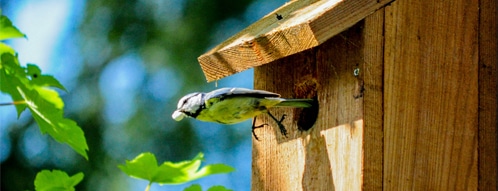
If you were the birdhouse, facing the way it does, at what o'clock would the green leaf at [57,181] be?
The green leaf is roughly at 12 o'clock from the birdhouse.

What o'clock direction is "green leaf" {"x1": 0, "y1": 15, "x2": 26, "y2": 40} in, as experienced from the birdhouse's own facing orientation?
The green leaf is roughly at 12 o'clock from the birdhouse.

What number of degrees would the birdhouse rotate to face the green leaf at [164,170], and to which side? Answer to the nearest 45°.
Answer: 0° — it already faces it

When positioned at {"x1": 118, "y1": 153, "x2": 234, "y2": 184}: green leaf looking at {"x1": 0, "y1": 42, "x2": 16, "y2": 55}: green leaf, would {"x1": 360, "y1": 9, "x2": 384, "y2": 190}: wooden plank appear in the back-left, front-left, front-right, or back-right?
back-right

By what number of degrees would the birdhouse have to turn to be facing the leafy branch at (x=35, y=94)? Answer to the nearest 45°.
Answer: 0° — it already faces it

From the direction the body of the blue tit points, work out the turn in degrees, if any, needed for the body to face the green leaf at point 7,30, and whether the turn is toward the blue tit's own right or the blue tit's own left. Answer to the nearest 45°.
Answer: approximately 45° to the blue tit's own left

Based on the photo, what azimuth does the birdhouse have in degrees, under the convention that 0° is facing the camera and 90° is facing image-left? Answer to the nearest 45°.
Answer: approximately 45°

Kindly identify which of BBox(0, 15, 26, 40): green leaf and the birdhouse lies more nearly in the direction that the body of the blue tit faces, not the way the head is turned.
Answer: the green leaf

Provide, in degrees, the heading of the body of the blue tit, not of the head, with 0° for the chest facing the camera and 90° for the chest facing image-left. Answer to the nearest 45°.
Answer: approximately 90°
